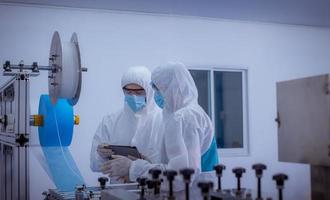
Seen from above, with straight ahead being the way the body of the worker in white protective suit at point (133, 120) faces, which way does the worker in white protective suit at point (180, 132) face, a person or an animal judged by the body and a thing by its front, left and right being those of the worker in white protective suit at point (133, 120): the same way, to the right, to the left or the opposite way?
to the right

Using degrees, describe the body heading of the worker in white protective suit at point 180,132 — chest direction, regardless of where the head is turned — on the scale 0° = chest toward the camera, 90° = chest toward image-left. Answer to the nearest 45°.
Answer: approximately 90°

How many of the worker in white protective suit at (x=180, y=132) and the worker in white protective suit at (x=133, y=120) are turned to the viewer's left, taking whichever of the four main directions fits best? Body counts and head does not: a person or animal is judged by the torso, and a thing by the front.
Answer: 1

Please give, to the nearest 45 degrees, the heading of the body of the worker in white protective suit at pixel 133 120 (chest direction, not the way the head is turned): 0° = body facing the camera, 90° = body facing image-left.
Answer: approximately 0°

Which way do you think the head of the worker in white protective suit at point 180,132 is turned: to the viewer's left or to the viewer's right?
to the viewer's left

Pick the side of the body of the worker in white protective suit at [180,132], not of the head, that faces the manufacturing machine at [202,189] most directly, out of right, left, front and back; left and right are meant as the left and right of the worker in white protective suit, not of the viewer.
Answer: left
